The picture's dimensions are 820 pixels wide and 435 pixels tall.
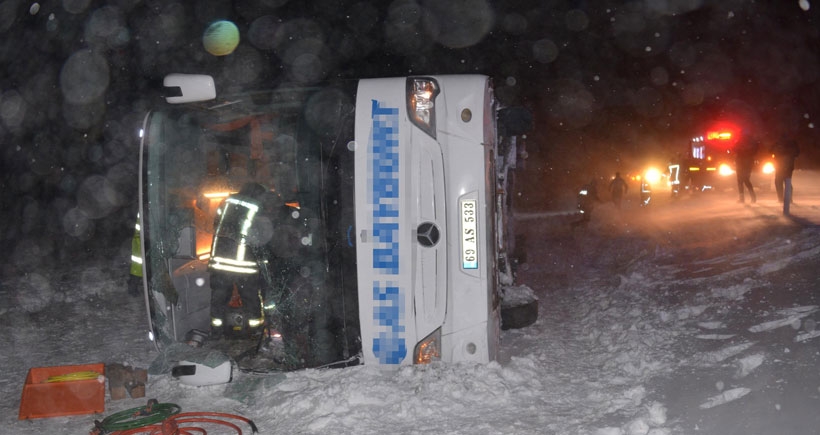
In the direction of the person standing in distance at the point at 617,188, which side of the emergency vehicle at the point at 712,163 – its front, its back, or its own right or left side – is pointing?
right

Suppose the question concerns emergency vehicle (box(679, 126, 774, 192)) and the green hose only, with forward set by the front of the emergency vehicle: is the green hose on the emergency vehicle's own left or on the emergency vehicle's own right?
on the emergency vehicle's own right

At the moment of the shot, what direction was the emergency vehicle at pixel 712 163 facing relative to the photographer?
facing the viewer and to the right of the viewer

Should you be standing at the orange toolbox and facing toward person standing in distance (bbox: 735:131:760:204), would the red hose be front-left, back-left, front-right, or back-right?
front-right

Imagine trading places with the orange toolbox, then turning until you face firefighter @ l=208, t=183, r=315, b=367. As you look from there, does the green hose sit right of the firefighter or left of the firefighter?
right

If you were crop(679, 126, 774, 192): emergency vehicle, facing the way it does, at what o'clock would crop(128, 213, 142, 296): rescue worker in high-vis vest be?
The rescue worker in high-vis vest is roughly at 2 o'clock from the emergency vehicle.

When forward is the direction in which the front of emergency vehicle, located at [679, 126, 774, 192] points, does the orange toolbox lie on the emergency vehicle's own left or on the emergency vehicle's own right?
on the emergency vehicle's own right

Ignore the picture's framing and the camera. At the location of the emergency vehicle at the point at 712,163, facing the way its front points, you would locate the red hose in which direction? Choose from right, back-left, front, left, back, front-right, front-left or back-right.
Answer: front-right

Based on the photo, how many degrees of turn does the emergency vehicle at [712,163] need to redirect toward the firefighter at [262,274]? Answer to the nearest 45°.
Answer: approximately 45° to its right
